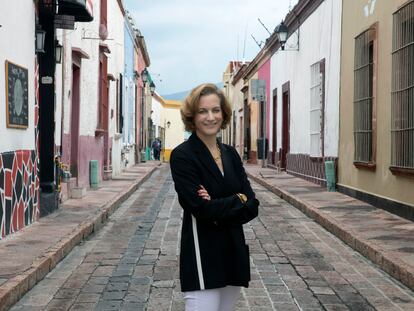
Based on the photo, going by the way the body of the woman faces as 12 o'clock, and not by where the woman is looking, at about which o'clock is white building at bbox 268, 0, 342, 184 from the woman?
The white building is roughly at 8 o'clock from the woman.

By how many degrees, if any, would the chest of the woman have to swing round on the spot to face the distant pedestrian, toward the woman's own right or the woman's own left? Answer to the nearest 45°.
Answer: approximately 135° to the woman's own left

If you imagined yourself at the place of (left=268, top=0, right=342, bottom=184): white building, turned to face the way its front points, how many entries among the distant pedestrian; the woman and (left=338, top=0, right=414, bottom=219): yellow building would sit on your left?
2

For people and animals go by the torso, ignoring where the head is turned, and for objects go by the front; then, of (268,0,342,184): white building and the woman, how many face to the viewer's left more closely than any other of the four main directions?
1

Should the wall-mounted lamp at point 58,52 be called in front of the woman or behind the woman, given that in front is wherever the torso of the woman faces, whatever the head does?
behind

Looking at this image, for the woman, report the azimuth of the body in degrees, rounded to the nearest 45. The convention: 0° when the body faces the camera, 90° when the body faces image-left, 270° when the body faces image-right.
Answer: approximately 315°

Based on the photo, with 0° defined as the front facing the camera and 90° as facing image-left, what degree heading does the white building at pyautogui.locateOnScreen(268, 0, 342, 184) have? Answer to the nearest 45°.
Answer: approximately 90°
